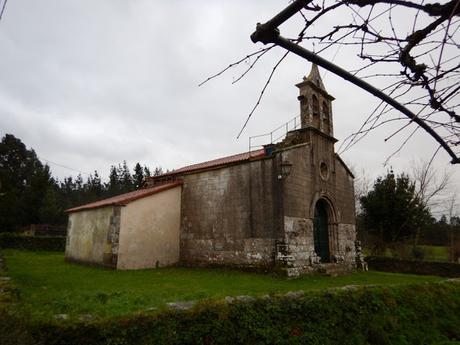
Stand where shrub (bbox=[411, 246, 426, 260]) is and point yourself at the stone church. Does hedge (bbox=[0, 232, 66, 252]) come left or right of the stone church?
right

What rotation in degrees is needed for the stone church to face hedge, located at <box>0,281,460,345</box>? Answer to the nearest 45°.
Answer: approximately 45° to its right

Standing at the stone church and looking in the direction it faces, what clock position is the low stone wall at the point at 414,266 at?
The low stone wall is roughly at 10 o'clock from the stone church.

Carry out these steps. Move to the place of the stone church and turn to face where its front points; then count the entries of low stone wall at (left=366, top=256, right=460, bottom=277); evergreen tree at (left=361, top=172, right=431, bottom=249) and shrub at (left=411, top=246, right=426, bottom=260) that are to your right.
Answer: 0

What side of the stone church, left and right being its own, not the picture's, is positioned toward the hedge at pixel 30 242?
back

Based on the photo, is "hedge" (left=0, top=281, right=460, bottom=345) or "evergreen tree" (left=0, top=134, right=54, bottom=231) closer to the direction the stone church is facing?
the hedge

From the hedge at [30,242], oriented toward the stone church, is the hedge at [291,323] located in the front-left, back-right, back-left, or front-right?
front-right

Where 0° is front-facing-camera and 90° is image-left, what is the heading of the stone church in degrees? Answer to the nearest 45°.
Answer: approximately 315°

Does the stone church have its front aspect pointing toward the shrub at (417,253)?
no

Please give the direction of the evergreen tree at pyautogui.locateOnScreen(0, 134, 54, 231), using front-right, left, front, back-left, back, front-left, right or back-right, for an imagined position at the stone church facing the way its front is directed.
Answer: back
